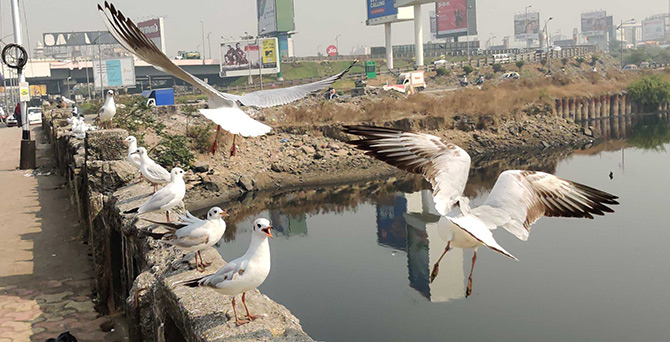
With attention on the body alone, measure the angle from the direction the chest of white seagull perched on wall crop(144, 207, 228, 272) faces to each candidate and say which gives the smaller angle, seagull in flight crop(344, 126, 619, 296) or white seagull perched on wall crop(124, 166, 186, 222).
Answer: the seagull in flight

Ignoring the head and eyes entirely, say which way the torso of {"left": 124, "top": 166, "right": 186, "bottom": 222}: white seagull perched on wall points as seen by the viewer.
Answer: to the viewer's right

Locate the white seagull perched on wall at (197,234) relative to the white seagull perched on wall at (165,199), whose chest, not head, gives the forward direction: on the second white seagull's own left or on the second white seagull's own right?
on the second white seagull's own right

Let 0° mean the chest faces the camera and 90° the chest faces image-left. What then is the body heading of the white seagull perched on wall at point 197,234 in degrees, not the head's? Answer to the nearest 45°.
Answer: approximately 270°

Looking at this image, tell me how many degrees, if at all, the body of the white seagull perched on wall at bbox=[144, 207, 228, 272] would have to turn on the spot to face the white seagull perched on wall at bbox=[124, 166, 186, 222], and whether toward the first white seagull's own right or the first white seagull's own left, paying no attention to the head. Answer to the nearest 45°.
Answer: approximately 90° to the first white seagull's own left
